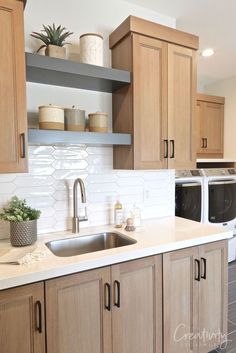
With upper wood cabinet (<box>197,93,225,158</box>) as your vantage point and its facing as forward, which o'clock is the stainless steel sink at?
The stainless steel sink is roughly at 2 o'clock from the upper wood cabinet.

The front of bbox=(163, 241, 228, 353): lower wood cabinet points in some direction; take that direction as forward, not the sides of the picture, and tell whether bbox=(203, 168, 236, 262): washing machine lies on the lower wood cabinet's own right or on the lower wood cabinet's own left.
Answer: on the lower wood cabinet's own left

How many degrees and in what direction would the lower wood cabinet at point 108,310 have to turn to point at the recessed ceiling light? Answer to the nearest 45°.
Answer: approximately 90° to its left

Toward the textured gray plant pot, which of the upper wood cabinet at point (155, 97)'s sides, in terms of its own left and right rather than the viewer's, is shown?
right

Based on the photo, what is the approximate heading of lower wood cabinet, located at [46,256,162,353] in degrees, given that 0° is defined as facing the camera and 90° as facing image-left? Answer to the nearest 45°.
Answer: approximately 315°

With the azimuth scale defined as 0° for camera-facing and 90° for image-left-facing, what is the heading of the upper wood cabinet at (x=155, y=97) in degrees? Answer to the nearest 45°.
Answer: approximately 315°

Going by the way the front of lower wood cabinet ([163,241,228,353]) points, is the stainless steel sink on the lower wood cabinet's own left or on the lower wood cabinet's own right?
on the lower wood cabinet's own right
